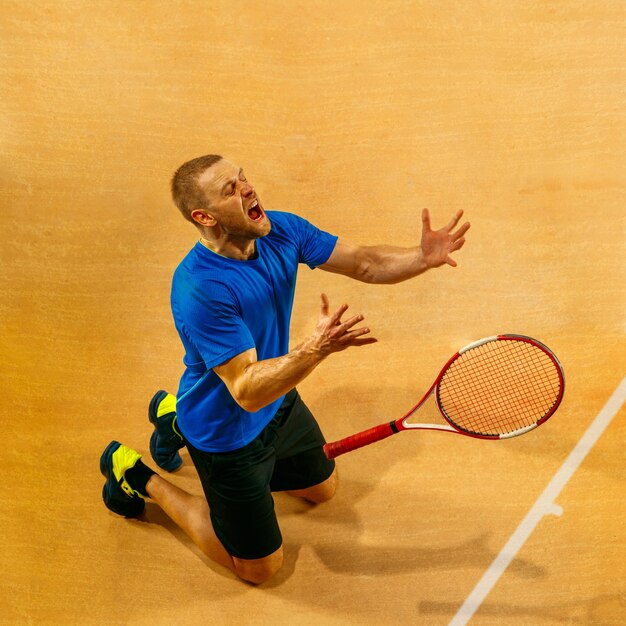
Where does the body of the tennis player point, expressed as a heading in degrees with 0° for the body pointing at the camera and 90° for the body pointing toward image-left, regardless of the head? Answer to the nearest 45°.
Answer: approximately 315°
